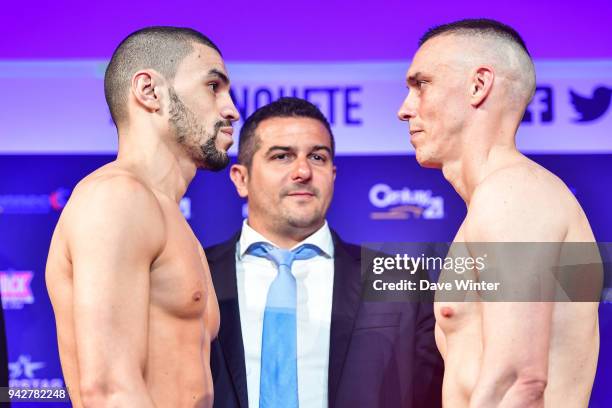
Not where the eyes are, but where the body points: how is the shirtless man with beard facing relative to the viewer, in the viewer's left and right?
facing to the right of the viewer

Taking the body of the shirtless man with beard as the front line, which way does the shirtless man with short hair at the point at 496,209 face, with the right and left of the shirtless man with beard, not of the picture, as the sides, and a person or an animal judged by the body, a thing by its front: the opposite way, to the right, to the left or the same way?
the opposite way

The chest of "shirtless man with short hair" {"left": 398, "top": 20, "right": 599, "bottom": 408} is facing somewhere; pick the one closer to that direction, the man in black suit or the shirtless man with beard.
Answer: the shirtless man with beard

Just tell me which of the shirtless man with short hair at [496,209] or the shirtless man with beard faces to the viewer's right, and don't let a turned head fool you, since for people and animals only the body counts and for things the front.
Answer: the shirtless man with beard

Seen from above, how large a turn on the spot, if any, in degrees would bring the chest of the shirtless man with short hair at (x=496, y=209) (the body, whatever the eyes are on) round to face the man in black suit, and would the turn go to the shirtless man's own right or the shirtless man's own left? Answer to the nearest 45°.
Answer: approximately 45° to the shirtless man's own right

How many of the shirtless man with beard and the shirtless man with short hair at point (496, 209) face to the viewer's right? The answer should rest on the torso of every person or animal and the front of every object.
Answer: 1

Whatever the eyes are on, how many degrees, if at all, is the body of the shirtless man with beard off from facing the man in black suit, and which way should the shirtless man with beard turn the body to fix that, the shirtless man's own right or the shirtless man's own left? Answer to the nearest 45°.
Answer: approximately 45° to the shirtless man's own left

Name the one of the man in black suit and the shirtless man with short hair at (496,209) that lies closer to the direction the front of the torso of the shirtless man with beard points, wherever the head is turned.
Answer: the shirtless man with short hair

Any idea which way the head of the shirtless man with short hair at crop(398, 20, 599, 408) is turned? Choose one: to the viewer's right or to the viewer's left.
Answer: to the viewer's left

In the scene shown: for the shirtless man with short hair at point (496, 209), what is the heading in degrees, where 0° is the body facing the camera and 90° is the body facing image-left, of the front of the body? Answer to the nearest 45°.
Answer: approximately 90°

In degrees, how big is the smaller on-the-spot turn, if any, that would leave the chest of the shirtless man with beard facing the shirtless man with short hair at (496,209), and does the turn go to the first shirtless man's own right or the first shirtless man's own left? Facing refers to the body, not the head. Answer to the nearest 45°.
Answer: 0° — they already face them

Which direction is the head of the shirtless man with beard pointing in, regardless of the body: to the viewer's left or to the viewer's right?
to the viewer's right

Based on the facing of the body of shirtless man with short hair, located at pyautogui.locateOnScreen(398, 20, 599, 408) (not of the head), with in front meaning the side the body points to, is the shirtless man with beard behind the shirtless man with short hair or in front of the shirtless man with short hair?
in front
